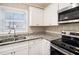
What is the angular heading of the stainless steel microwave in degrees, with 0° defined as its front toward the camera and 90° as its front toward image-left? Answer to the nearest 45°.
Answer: approximately 45°

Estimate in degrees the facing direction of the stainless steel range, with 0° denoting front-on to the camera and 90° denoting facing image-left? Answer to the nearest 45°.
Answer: approximately 45°

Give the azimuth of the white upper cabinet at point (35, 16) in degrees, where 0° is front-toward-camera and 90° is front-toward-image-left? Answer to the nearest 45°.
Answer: approximately 315°
